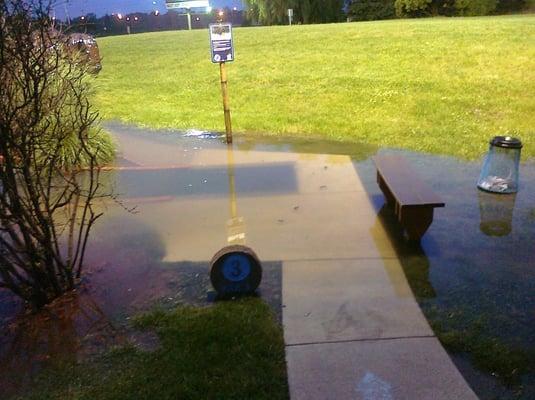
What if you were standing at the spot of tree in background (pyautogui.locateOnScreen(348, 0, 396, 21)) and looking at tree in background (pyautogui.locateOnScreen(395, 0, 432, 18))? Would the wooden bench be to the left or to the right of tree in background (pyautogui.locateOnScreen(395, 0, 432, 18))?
right

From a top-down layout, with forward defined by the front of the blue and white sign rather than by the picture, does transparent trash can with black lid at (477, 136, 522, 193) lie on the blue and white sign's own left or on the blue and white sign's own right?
on the blue and white sign's own left

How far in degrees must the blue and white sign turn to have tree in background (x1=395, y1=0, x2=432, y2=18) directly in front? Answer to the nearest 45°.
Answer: approximately 135° to its left

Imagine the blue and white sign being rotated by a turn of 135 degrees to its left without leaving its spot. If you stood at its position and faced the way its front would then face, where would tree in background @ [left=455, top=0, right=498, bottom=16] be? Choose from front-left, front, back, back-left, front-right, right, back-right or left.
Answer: front

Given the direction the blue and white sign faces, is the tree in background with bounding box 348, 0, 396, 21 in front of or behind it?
behind

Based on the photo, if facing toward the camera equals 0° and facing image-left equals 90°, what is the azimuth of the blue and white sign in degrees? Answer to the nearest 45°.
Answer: approximately 0°

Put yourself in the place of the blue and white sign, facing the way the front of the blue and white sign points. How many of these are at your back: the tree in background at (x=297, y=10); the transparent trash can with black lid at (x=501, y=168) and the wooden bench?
1

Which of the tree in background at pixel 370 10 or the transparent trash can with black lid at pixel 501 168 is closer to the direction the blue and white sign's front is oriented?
the transparent trash can with black lid

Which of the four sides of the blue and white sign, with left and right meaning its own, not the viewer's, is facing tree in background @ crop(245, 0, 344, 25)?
back
